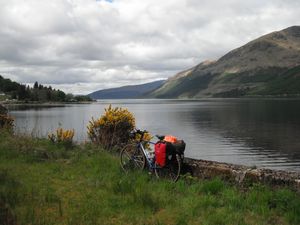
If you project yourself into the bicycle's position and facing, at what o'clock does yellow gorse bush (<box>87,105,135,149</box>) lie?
The yellow gorse bush is roughly at 1 o'clock from the bicycle.

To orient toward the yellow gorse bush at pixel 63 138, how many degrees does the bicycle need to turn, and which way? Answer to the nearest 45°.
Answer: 0° — it already faces it

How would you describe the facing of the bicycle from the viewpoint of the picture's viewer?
facing away from the viewer and to the left of the viewer
